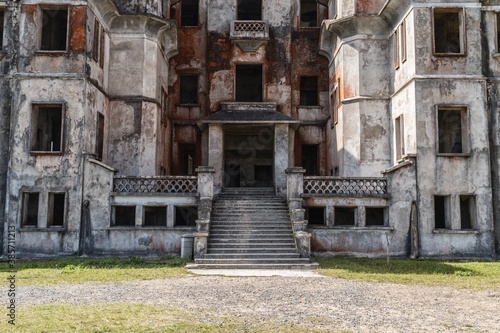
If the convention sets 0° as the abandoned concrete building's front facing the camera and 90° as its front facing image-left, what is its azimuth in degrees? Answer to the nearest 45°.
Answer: approximately 0°
